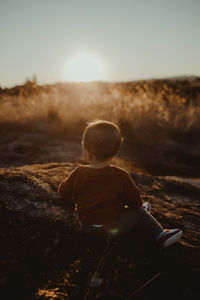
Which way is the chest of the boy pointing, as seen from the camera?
away from the camera

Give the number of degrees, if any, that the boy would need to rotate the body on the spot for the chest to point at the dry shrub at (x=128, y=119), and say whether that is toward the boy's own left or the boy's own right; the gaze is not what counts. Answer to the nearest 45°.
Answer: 0° — they already face it

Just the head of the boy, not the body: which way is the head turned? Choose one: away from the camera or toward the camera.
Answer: away from the camera
